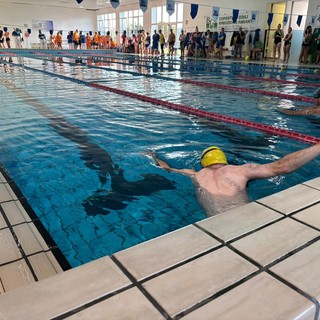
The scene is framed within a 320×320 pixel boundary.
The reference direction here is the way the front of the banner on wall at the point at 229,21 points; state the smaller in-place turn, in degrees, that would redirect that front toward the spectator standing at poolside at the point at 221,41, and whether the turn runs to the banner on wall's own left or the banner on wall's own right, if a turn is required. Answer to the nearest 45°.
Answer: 0° — it already faces them

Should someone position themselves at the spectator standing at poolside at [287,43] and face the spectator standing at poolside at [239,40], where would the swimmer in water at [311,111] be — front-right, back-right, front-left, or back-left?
back-left

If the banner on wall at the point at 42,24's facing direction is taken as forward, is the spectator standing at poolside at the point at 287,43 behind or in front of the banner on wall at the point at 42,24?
in front

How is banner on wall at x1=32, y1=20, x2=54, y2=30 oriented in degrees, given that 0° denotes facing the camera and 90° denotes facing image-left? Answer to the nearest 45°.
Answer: approximately 0°

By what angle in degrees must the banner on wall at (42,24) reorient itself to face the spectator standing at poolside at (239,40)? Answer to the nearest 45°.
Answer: approximately 45° to its left

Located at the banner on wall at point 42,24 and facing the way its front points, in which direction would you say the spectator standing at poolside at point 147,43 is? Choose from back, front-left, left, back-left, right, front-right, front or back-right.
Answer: front-left

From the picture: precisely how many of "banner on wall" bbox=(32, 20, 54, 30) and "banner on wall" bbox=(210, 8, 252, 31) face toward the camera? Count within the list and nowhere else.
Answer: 2

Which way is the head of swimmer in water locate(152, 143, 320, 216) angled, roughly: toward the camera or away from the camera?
away from the camera

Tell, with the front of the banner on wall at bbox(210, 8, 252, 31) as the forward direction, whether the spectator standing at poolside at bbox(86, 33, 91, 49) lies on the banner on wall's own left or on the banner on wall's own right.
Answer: on the banner on wall's own right
